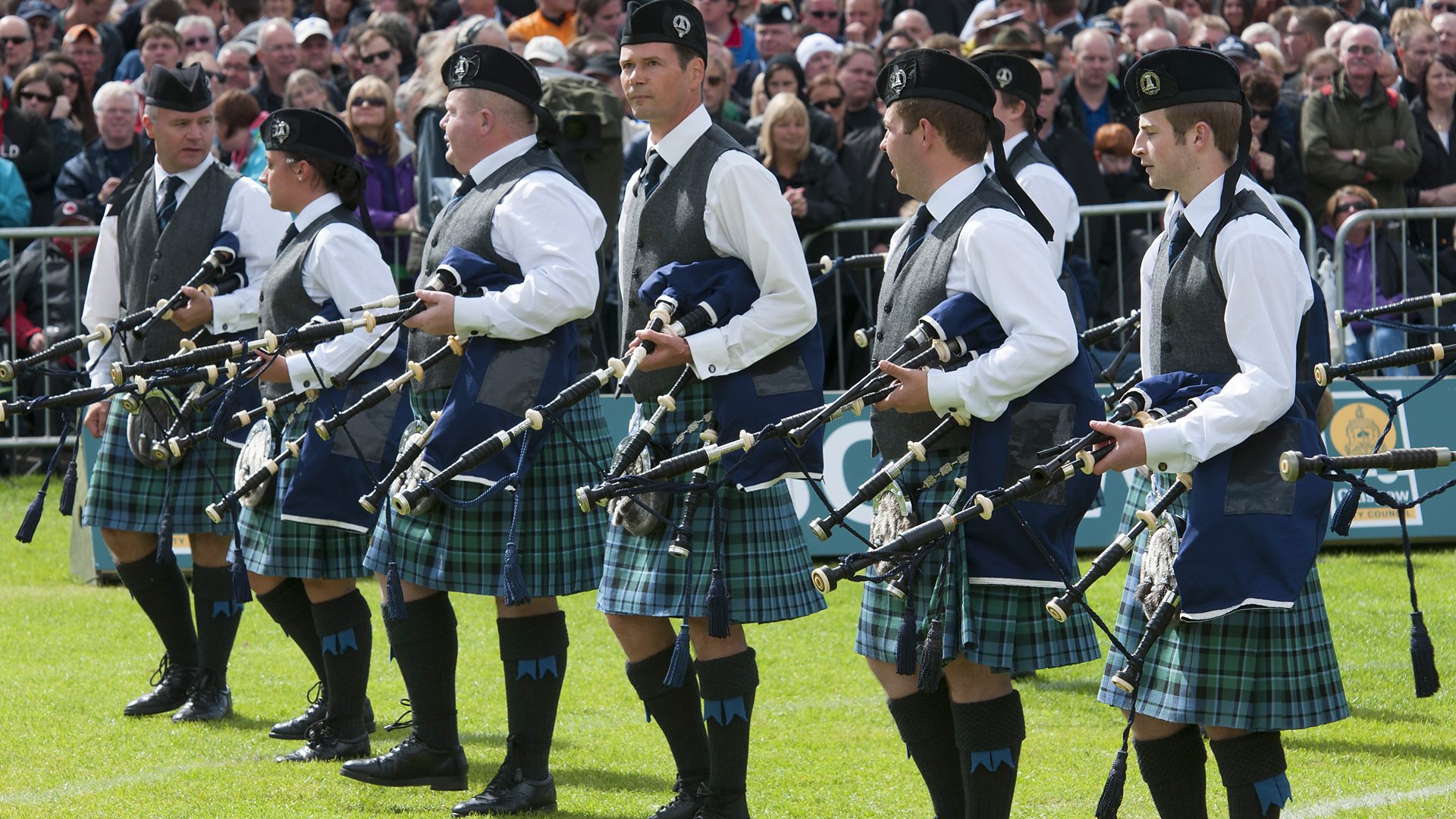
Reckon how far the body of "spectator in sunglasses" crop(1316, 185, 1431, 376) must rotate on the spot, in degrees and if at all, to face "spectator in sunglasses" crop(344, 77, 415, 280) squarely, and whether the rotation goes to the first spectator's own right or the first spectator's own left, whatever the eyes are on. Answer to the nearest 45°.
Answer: approximately 90° to the first spectator's own right

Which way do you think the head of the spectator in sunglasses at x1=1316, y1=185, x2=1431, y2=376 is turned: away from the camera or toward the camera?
toward the camera

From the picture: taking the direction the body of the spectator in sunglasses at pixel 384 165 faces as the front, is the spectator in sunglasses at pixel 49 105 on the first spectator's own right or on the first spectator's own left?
on the first spectator's own right

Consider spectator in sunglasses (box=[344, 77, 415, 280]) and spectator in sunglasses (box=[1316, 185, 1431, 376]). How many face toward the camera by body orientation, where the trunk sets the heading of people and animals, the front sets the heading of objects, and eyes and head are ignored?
2

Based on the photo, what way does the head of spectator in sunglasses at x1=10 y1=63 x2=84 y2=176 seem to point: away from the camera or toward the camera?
toward the camera

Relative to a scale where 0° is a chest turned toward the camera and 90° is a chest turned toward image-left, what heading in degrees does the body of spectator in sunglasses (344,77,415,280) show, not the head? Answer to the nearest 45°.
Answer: approximately 0°

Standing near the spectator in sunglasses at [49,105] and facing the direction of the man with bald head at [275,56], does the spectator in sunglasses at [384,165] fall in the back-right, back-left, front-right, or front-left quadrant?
front-right

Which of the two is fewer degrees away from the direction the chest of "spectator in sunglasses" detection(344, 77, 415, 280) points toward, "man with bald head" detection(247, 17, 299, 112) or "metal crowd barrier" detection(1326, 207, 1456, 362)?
the metal crowd barrier

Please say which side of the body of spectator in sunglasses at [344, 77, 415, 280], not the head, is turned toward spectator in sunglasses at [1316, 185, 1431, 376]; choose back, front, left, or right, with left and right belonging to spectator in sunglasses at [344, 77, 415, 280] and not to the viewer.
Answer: left

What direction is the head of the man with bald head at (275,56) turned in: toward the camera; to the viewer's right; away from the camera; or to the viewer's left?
toward the camera

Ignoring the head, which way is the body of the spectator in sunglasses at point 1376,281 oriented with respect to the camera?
toward the camera

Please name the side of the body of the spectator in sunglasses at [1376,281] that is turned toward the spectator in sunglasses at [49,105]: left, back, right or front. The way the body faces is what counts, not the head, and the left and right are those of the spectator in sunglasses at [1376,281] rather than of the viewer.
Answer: right

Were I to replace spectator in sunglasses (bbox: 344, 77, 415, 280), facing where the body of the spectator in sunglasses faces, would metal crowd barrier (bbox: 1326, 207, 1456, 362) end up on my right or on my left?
on my left

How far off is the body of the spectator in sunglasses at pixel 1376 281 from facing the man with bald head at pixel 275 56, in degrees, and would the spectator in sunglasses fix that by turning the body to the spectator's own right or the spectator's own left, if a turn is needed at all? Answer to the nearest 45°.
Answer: approximately 90° to the spectator's own right
